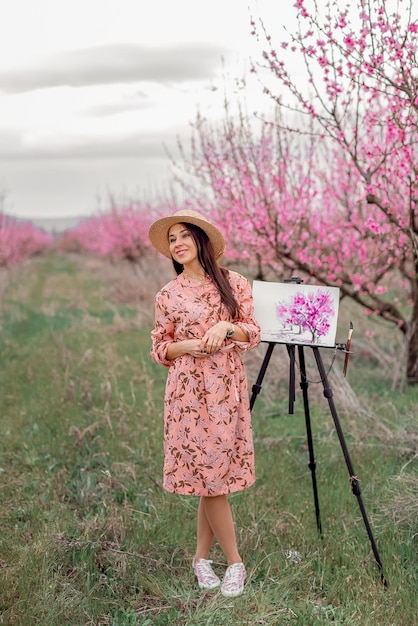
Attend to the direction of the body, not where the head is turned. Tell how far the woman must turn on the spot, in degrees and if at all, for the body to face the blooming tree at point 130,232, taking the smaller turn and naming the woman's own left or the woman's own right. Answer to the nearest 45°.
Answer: approximately 180°

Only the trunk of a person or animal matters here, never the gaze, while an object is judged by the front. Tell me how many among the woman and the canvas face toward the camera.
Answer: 2

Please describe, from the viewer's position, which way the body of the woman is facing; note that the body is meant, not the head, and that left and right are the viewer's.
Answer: facing the viewer

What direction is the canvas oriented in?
toward the camera

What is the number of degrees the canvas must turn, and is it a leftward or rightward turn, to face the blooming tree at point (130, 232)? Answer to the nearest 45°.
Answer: approximately 180°

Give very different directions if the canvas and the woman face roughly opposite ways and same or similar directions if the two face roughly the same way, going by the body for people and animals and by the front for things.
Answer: same or similar directions
